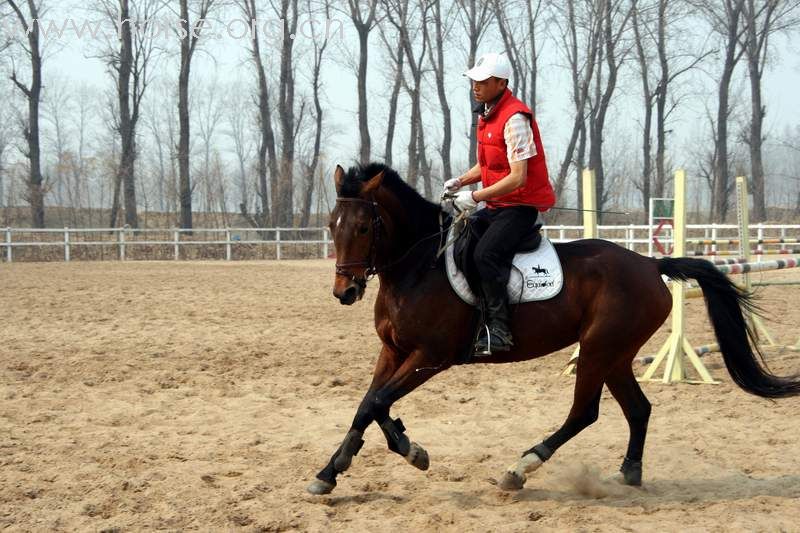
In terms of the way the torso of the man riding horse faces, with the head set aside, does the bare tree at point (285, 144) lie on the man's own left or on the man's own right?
on the man's own right

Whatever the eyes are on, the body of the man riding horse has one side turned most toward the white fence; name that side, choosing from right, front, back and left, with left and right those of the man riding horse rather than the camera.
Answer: right

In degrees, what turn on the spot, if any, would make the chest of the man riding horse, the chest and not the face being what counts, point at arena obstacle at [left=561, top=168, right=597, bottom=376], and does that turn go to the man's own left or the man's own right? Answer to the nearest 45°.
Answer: approximately 135° to the man's own right

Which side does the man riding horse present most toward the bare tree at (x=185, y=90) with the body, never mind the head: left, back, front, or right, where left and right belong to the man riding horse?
right

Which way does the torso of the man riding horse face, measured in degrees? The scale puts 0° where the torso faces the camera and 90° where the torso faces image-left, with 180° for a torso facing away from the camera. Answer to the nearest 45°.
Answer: approximately 45°

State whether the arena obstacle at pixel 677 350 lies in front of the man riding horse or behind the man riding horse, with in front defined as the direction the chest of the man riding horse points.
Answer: behind

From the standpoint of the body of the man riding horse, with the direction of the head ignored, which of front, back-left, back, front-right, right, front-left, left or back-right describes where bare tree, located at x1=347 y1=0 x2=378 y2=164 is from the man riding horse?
back-right
